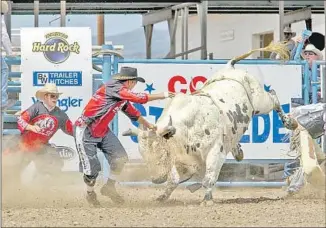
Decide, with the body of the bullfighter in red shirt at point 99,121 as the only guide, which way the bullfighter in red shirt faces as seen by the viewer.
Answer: to the viewer's right

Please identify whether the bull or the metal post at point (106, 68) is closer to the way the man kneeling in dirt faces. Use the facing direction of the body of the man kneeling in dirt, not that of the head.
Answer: the bull

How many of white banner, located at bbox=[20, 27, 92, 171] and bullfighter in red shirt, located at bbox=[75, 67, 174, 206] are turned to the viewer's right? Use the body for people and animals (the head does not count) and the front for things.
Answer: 1

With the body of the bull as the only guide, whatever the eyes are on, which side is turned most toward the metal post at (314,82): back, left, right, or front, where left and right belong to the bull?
back

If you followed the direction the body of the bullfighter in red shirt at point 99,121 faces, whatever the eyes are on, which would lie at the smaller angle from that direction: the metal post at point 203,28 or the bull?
the bull

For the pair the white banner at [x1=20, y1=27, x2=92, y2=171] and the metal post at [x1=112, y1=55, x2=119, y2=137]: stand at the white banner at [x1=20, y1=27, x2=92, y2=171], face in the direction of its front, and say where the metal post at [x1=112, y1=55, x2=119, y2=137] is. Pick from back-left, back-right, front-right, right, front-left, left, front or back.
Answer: left

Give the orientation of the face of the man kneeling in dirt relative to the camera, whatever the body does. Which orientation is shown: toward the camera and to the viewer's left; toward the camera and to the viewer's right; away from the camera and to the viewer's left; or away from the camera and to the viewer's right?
toward the camera and to the viewer's right

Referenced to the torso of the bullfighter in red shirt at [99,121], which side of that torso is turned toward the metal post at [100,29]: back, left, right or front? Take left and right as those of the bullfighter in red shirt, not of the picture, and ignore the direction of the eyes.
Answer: left
